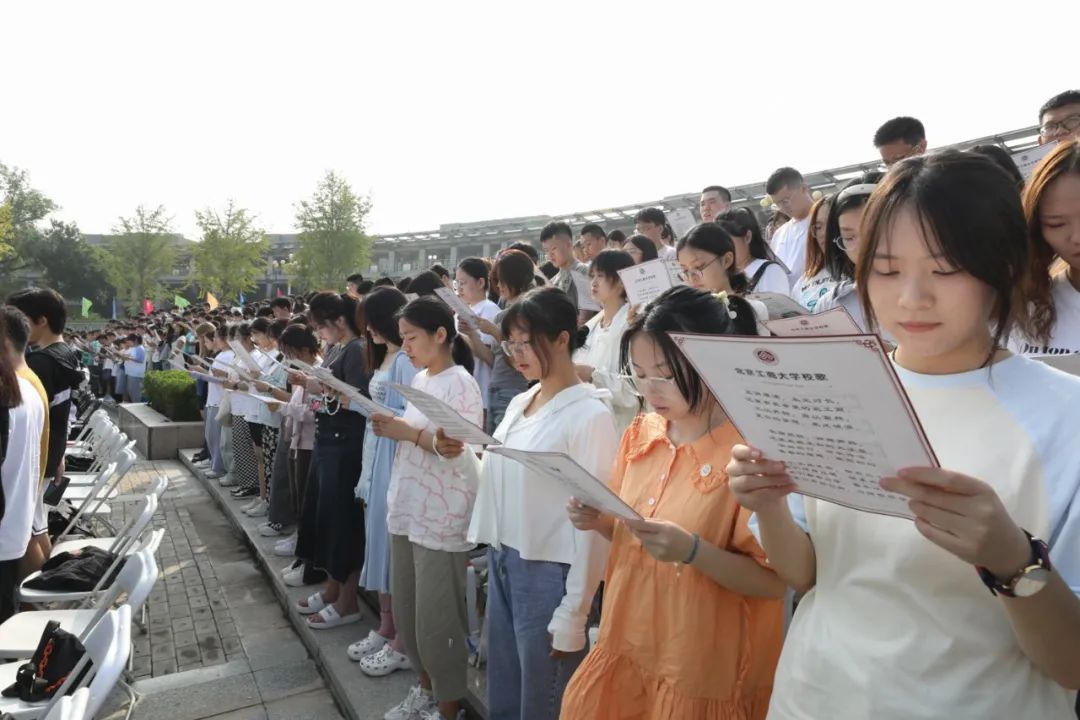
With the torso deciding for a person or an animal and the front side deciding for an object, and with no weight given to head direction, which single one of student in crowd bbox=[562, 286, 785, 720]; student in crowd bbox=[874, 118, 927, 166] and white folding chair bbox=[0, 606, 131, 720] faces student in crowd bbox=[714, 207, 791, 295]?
student in crowd bbox=[874, 118, 927, 166]

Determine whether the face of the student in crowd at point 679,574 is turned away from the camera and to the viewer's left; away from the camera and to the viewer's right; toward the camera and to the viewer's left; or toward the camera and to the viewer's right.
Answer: toward the camera and to the viewer's left

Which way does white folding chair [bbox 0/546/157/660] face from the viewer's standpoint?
to the viewer's left

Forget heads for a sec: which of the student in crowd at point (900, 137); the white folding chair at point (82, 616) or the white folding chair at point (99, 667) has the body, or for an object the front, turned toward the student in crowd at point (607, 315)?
the student in crowd at point (900, 137)

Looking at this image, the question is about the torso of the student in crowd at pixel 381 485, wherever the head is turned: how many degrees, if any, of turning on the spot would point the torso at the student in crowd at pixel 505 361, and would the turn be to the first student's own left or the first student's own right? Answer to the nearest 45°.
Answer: approximately 180°

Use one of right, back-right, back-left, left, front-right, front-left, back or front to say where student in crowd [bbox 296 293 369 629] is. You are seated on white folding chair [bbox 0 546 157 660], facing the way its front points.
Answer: back

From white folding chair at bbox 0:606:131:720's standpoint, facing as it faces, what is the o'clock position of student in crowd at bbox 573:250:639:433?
The student in crowd is roughly at 6 o'clock from the white folding chair.

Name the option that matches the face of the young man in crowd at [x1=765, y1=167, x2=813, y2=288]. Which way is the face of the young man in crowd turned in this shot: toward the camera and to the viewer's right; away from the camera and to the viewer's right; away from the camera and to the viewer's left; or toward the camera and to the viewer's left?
toward the camera and to the viewer's left

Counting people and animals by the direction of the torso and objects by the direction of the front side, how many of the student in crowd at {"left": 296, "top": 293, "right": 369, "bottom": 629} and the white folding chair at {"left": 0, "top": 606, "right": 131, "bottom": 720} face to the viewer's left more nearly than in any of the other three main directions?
2
